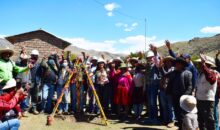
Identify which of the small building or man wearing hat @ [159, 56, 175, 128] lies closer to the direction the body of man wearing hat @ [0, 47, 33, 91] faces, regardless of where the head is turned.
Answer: the man wearing hat @ [159, 56, 175, 128]

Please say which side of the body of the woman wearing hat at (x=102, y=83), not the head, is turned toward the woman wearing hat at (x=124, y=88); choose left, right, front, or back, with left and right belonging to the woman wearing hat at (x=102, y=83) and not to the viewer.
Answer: left

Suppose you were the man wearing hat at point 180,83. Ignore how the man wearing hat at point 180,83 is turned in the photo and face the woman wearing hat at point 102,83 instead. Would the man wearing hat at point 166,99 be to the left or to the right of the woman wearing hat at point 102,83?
right

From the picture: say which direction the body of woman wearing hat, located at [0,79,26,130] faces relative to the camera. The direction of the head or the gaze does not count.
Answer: to the viewer's right

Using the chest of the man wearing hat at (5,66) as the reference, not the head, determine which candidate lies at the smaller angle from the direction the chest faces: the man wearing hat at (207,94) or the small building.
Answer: the man wearing hat

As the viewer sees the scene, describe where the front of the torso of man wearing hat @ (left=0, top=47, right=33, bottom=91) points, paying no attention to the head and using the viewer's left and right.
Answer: facing the viewer and to the right of the viewer

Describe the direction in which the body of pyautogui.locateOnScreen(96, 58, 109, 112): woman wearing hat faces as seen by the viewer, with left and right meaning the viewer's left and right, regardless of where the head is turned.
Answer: facing the viewer

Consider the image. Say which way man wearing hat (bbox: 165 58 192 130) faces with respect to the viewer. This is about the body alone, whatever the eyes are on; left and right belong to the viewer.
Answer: facing the viewer and to the left of the viewer

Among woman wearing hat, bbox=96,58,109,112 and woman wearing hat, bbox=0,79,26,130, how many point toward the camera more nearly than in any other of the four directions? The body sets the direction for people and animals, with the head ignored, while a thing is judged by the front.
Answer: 1

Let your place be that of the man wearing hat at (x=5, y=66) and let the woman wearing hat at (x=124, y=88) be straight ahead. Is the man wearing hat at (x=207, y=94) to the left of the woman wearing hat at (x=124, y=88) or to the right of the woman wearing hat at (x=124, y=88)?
right

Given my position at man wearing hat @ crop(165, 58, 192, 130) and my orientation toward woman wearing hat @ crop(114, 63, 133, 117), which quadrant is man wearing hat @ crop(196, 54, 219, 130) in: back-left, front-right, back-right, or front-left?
back-right

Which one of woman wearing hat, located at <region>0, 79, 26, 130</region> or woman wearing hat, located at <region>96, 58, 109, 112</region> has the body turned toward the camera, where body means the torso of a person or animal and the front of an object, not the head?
woman wearing hat, located at <region>96, 58, 109, 112</region>

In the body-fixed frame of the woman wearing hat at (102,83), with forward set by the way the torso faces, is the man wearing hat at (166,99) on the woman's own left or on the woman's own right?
on the woman's own left

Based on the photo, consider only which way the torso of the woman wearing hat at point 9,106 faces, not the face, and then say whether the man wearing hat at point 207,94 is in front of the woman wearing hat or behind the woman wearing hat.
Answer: in front
